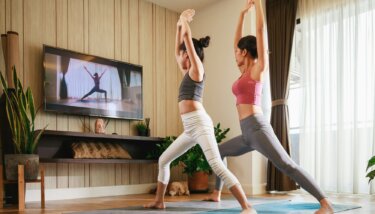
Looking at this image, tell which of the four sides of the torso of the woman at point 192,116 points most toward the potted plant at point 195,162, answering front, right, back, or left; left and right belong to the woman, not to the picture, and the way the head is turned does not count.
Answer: right

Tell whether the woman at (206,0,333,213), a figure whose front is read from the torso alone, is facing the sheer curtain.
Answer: no

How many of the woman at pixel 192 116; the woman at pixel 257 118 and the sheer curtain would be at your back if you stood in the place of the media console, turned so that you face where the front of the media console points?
0

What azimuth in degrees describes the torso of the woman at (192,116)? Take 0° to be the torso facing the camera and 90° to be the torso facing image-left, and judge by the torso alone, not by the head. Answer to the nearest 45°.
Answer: approximately 90°

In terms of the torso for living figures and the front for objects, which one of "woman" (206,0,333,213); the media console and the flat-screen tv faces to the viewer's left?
the woman

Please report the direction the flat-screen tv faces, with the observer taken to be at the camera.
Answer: facing the viewer and to the right of the viewer

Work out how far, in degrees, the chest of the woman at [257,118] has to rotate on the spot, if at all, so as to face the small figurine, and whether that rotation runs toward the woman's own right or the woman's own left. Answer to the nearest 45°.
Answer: approximately 45° to the woman's own right

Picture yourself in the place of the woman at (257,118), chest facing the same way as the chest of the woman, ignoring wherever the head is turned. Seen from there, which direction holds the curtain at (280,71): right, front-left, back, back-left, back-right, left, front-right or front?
right

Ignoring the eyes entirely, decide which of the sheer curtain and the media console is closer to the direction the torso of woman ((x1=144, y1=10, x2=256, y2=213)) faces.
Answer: the media console

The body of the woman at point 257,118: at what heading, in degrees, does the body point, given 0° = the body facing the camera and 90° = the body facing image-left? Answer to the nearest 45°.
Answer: approximately 90°

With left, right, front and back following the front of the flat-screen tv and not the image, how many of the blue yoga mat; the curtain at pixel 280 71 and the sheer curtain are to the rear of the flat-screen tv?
0

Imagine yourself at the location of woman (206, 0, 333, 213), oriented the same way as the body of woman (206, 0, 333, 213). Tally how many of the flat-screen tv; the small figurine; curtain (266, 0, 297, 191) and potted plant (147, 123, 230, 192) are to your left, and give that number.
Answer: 0

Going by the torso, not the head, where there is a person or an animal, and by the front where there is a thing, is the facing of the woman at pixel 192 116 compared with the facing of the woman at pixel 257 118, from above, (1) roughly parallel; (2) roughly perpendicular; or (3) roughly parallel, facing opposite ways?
roughly parallel
